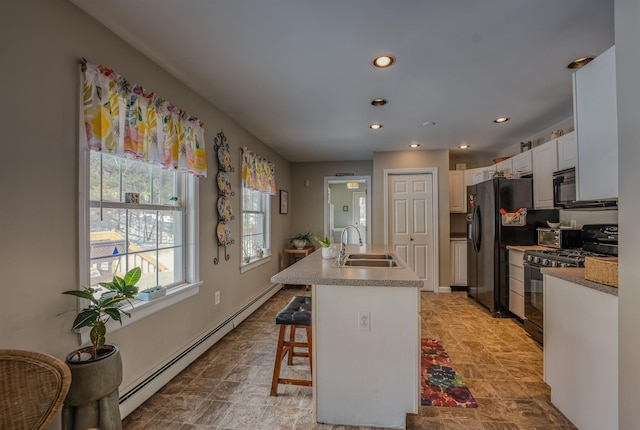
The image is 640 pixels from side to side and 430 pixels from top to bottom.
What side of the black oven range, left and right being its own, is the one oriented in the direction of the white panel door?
right

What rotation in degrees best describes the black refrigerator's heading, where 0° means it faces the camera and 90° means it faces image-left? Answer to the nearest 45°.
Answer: approximately 45°

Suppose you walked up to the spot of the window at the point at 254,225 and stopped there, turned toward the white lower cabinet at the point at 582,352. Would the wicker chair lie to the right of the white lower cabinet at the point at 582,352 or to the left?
right

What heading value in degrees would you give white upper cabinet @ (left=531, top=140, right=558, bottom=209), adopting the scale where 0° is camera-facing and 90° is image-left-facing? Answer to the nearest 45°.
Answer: approximately 45°

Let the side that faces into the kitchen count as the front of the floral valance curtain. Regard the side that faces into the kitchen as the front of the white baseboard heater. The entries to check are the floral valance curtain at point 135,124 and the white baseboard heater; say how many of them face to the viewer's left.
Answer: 0

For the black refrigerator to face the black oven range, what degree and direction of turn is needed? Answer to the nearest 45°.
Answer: approximately 90° to its left
